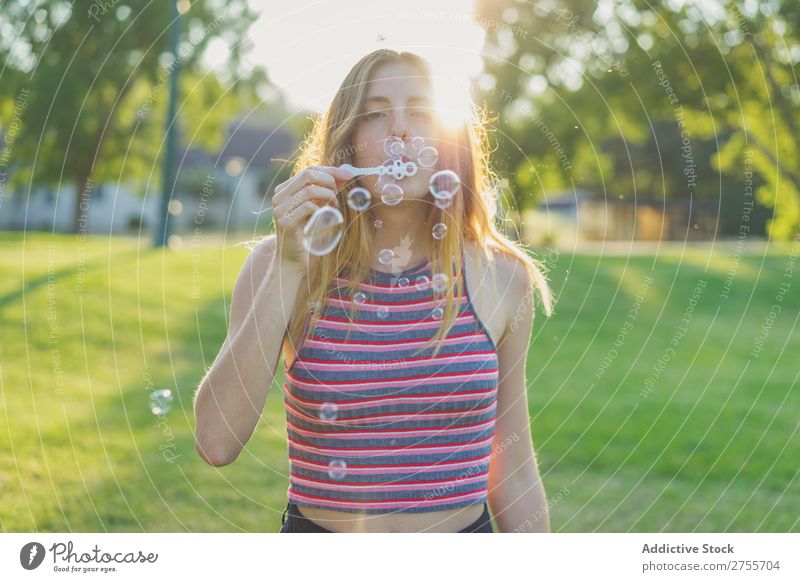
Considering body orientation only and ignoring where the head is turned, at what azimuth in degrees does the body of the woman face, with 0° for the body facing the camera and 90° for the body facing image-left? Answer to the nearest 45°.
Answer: approximately 0°

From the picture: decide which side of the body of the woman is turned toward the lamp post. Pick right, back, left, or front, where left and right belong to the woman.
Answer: back

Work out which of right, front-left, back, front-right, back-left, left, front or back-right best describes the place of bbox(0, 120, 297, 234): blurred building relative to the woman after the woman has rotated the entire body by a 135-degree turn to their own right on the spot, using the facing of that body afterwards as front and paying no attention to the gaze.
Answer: front-right

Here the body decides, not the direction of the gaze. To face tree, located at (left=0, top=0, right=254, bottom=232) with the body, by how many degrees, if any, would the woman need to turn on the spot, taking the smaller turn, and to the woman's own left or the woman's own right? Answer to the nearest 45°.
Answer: approximately 180°

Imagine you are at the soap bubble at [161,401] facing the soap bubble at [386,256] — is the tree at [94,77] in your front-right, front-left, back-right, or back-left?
back-left

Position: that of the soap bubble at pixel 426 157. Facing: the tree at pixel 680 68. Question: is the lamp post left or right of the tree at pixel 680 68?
left

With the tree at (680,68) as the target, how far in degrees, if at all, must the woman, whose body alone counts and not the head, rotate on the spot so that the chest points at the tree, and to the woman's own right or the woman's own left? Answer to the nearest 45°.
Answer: approximately 135° to the woman's own left
